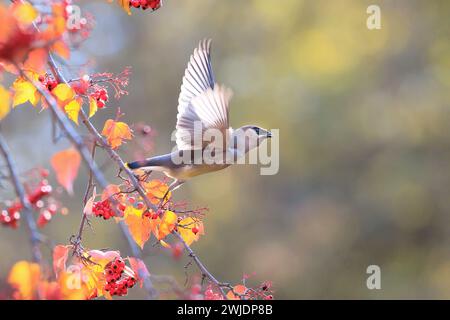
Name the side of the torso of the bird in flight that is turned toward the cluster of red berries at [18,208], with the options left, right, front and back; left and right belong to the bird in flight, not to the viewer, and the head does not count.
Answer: back

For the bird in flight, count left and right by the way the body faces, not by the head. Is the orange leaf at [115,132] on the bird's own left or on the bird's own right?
on the bird's own right

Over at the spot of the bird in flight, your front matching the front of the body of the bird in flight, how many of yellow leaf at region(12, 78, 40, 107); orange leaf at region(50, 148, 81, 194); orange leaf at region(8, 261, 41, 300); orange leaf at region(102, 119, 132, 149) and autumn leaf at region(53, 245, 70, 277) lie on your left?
0

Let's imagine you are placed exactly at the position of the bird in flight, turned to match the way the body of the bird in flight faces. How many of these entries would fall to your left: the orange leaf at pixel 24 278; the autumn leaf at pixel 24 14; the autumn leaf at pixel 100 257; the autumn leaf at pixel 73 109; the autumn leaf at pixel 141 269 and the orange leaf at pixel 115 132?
0

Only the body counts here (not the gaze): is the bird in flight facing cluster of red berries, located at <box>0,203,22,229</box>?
no

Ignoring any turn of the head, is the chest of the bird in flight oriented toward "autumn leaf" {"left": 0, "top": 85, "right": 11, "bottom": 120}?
no

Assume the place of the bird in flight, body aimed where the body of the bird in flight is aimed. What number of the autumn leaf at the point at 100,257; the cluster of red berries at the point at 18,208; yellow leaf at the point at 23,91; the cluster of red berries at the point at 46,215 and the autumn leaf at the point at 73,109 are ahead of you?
0

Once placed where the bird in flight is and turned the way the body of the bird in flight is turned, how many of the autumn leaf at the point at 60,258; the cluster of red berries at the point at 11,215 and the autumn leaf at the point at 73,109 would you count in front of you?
0

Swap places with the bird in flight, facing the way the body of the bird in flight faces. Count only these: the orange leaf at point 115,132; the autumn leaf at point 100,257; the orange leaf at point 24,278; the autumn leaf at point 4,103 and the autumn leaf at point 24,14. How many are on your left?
0

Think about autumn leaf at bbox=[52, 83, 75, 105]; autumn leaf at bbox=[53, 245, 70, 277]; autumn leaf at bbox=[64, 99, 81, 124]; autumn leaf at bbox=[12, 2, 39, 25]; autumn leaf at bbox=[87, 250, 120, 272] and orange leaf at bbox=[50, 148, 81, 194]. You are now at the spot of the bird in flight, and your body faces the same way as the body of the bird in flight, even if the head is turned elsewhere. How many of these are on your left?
0

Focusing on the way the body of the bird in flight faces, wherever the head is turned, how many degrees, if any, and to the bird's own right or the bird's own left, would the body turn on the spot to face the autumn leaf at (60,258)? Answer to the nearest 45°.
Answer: approximately 135° to the bird's own right

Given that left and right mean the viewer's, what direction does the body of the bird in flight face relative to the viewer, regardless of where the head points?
facing to the right of the viewer

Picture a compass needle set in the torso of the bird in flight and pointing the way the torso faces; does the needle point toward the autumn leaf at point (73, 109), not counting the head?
no
